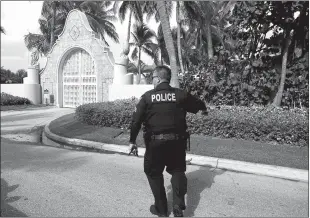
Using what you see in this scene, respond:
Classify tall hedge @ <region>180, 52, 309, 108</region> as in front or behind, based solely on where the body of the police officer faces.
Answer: in front

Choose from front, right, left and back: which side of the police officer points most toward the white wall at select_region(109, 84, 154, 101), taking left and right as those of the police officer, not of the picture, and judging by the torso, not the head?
front

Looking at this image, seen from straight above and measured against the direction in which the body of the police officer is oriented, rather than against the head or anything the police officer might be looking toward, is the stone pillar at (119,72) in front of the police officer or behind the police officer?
in front

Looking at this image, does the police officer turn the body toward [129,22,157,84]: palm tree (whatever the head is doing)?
yes

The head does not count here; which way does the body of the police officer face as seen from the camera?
away from the camera

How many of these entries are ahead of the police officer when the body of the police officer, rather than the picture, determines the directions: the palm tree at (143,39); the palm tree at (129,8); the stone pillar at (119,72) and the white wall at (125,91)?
4

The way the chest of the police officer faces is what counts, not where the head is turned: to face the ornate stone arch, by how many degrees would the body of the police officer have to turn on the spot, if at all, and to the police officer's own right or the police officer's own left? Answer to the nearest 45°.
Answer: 0° — they already face it

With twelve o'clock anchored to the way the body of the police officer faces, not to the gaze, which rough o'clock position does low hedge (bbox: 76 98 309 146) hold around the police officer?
The low hedge is roughly at 1 o'clock from the police officer.

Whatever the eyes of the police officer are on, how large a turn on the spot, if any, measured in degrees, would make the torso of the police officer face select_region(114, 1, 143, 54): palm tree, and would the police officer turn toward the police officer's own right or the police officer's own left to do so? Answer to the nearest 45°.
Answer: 0° — they already face it
